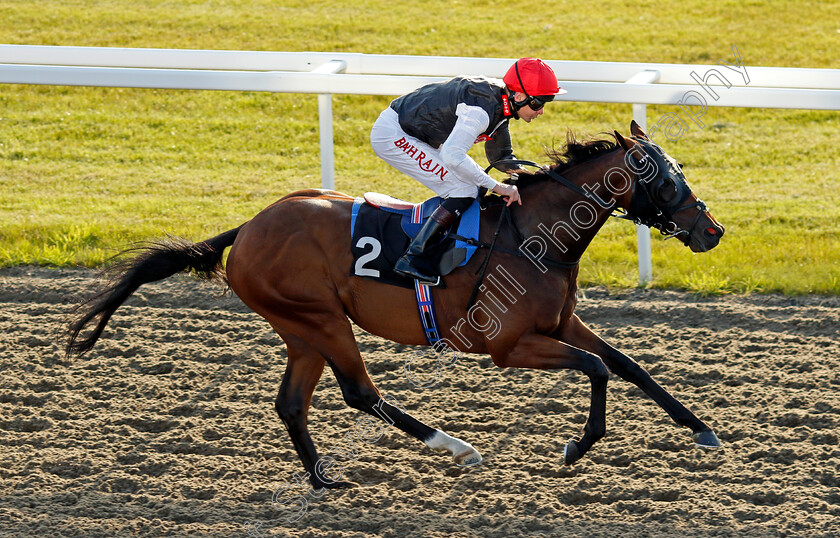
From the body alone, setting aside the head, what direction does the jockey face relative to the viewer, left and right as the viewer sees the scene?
facing to the right of the viewer

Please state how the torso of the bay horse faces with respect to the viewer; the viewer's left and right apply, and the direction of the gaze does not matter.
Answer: facing to the right of the viewer

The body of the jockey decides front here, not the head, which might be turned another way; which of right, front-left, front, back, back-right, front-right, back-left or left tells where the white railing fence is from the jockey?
left

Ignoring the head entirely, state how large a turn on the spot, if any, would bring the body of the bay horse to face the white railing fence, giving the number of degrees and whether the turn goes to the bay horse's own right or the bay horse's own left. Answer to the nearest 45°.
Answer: approximately 90° to the bay horse's own left
